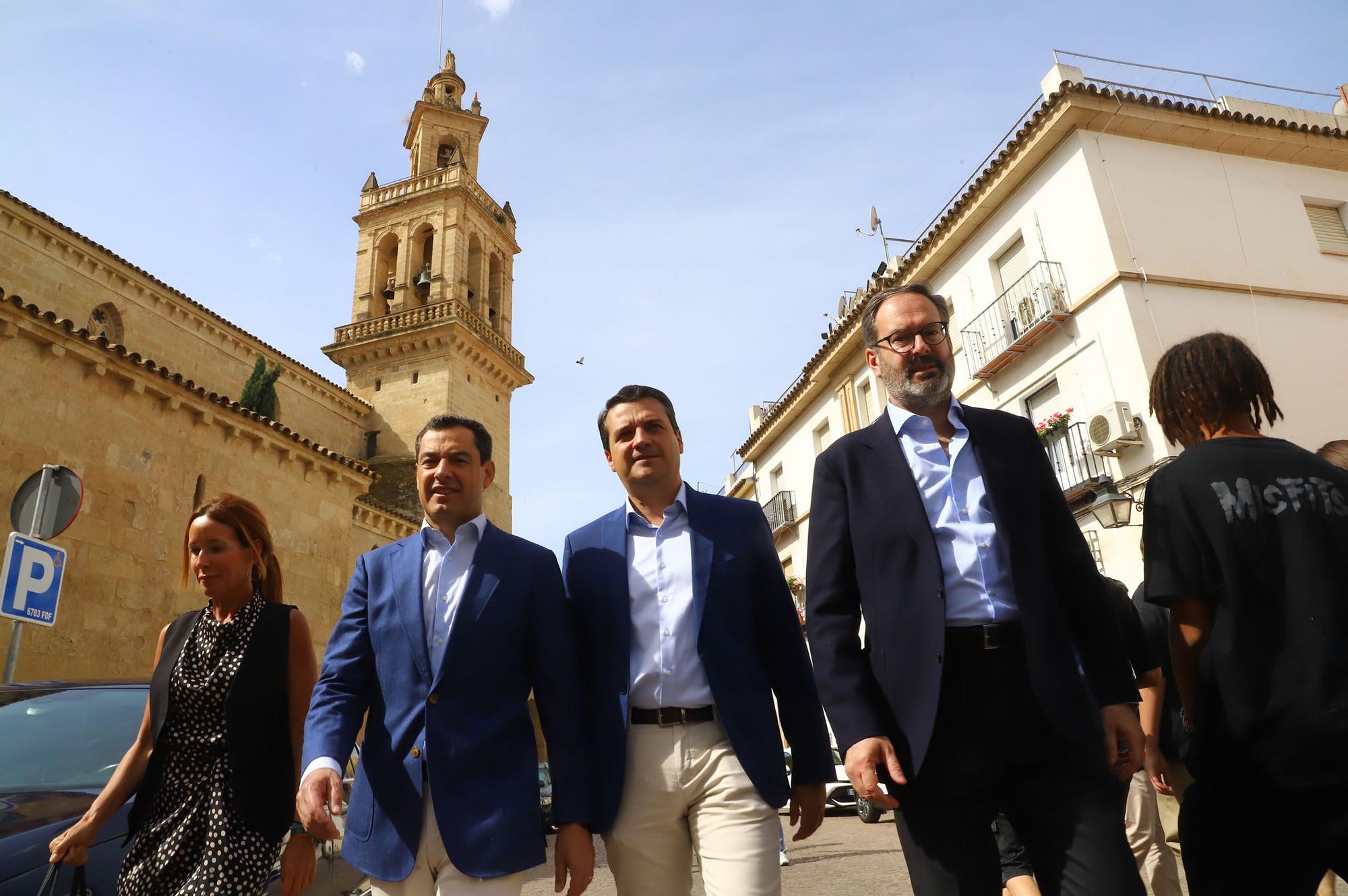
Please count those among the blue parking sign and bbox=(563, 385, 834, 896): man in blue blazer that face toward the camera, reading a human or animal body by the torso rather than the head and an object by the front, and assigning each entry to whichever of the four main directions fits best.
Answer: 2

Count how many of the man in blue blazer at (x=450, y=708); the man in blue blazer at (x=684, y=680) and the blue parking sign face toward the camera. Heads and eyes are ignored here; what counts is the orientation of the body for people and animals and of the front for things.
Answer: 3

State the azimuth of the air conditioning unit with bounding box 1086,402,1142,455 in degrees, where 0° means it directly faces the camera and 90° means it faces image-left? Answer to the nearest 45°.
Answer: approximately 45°

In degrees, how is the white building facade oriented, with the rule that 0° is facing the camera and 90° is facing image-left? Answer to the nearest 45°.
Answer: approximately 45°

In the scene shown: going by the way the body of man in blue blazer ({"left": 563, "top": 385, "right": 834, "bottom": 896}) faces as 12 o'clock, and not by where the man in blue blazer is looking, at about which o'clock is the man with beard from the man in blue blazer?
The man with beard is roughly at 10 o'clock from the man in blue blazer.

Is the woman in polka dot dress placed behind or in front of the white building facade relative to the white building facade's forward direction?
in front

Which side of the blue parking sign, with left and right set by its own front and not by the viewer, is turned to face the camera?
front

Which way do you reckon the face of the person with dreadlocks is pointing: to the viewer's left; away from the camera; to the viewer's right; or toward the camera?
away from the camera

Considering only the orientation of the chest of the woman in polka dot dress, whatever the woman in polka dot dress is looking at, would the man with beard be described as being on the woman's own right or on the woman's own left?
on the woman's own left

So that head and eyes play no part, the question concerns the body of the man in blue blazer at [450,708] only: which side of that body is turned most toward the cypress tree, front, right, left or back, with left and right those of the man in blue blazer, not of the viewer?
back

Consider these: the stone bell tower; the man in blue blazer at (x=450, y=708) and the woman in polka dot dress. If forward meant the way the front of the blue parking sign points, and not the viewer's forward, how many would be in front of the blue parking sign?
2

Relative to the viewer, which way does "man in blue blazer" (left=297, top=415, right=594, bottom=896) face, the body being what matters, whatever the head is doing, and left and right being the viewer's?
facing the viewer

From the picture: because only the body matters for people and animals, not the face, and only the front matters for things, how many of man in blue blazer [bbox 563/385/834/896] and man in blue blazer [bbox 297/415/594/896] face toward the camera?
2
